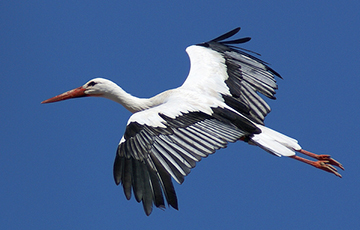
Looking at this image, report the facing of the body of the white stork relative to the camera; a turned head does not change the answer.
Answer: to the viewer's left
